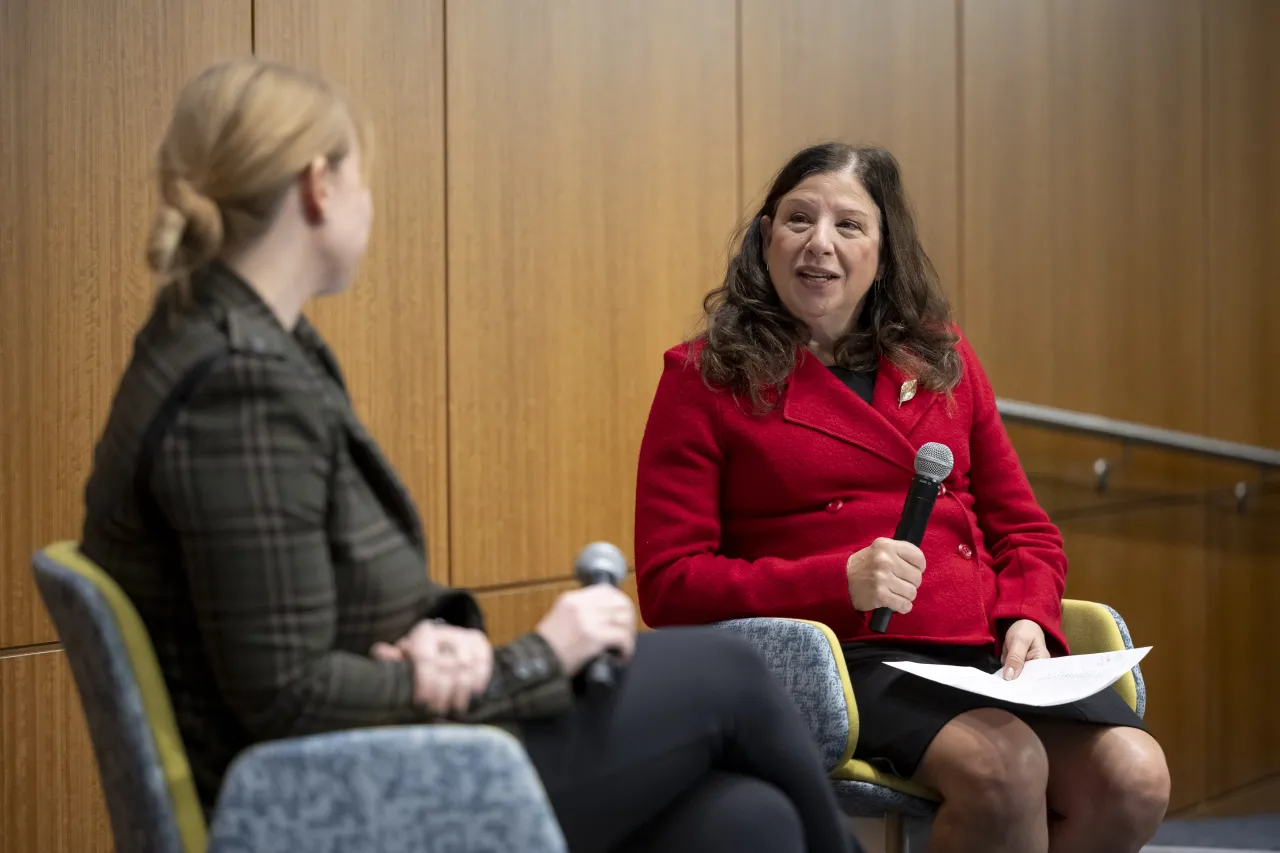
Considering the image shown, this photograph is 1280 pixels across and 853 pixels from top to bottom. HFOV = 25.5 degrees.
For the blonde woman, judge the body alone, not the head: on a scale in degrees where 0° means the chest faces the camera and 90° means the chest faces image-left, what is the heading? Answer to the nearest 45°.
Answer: approximately 270°

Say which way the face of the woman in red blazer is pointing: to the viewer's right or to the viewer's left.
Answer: to the viewer's left

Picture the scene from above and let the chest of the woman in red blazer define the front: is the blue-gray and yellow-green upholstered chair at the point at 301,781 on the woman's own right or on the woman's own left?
on the woman's own right

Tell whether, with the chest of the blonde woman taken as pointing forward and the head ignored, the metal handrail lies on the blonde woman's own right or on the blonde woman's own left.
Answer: on the blonde woman's own left

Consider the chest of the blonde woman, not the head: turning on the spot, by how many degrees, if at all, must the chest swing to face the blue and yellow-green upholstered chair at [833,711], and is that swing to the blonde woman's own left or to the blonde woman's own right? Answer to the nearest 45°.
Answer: approximately 45° to the blonde woman's own left

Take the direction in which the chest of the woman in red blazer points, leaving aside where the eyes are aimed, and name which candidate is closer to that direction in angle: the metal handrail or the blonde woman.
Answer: the blonde woman

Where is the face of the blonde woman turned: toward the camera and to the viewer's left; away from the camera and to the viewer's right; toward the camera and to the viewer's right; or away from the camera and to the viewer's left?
away from the camera and to the viewer's right

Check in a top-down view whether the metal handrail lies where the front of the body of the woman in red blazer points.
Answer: no

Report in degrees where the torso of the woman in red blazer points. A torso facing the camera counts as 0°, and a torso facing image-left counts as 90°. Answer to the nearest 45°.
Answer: approximately 315°

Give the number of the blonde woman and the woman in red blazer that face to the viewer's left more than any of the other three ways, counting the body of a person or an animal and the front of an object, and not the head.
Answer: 0
